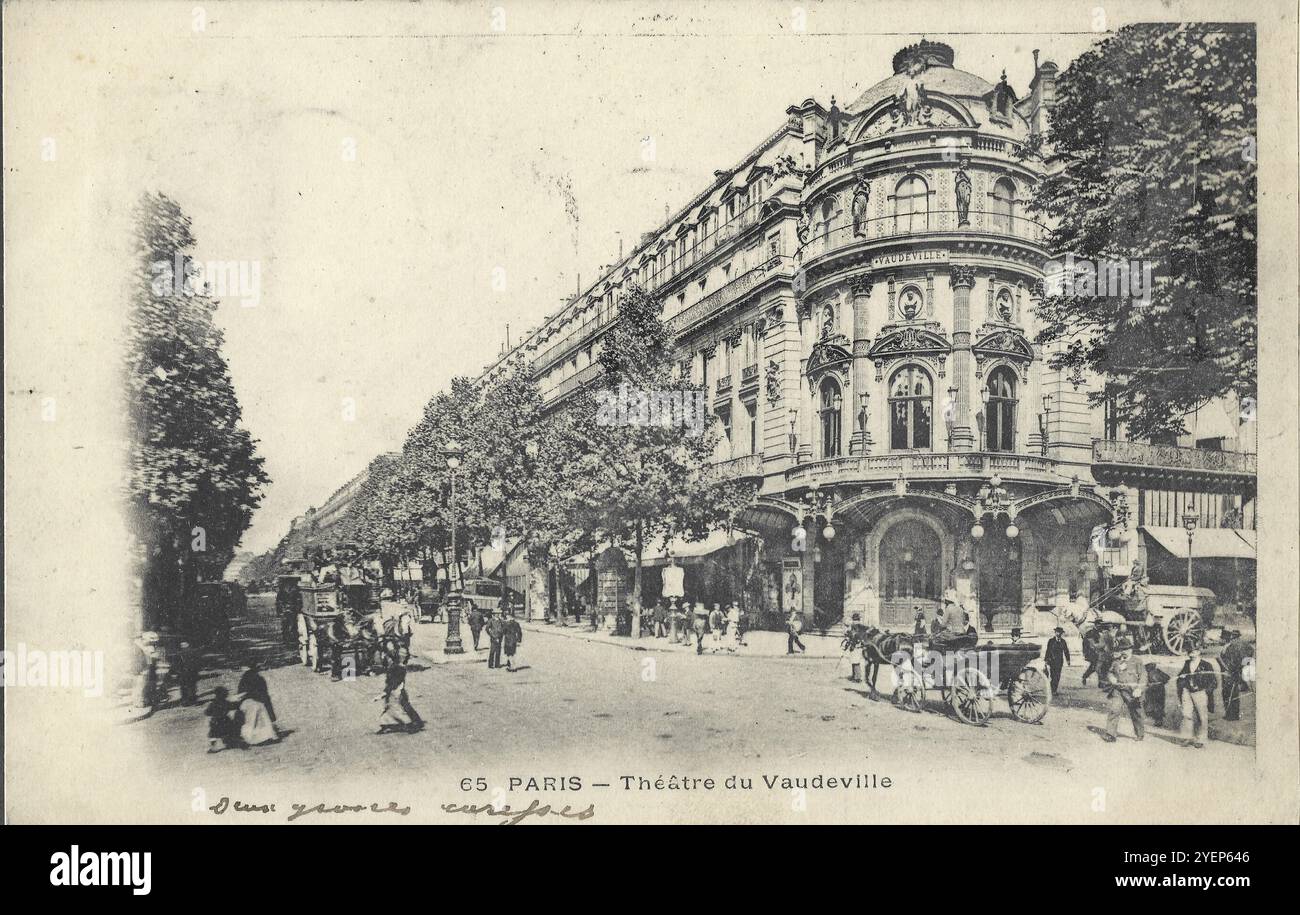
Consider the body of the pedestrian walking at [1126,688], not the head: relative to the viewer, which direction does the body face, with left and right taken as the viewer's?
facing the viewer

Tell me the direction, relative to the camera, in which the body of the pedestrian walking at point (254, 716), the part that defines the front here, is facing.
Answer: away from the camera

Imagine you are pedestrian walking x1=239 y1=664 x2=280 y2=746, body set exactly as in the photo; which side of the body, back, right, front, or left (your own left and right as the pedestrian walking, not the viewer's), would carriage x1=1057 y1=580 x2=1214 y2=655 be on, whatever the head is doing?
right

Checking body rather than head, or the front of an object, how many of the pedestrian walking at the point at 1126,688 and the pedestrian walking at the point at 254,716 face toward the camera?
1
